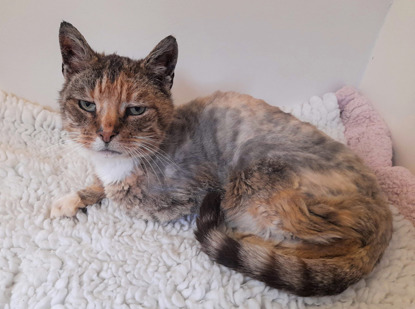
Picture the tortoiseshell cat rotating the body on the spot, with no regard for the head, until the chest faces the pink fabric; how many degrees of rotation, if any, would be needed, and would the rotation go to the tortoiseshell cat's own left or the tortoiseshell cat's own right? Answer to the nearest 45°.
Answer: approximately 135° to the tortoiseshell cat's own right

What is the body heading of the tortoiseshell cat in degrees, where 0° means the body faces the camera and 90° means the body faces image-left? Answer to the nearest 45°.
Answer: approximately 90°
